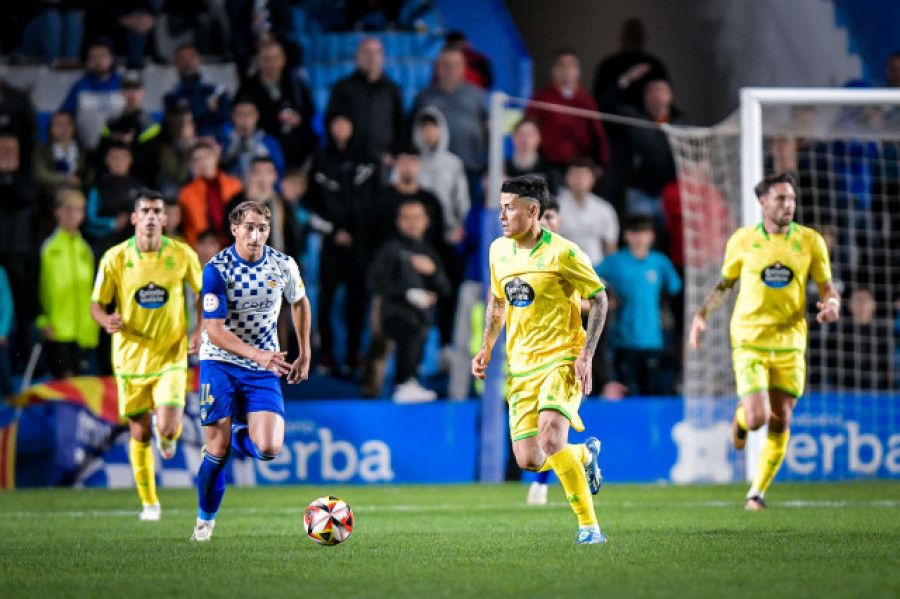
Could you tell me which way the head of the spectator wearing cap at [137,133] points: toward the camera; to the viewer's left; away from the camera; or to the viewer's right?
toward the camera

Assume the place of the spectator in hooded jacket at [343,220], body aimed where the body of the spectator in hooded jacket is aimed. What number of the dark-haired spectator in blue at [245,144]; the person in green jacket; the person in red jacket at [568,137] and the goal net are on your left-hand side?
2

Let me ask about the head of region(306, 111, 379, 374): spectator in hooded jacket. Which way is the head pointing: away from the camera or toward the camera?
toward the camera

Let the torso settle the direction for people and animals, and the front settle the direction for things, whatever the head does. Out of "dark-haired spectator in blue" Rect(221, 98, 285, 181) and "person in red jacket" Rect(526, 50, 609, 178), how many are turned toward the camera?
2

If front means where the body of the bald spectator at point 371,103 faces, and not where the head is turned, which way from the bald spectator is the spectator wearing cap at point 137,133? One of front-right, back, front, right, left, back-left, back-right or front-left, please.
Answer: right

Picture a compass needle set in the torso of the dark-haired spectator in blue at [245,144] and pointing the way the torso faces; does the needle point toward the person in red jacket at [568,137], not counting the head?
no

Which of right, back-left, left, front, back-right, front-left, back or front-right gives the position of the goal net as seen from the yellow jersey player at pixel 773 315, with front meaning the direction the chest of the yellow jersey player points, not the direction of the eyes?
back

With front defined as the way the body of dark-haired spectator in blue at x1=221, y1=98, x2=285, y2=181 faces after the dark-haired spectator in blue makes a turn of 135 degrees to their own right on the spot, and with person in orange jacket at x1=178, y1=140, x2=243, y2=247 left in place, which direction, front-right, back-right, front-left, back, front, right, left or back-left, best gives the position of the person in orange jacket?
left

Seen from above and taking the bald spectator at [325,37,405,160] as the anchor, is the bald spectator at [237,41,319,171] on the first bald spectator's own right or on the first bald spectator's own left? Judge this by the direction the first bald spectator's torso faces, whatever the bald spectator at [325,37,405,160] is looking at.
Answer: on the first bald spectator's own right

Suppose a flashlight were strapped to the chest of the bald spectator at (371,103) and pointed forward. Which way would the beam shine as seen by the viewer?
toward the camera

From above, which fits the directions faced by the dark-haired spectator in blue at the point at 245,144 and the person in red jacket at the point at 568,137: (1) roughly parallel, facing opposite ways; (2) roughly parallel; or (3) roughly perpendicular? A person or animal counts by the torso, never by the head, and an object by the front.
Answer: roughly parallel

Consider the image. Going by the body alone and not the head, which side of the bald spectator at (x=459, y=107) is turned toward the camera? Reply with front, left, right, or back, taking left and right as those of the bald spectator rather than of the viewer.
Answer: front

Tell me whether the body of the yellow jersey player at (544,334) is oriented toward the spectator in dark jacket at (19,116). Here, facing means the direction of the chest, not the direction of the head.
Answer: no

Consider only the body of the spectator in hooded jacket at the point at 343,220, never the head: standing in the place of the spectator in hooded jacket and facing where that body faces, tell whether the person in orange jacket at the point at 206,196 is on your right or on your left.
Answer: on your right

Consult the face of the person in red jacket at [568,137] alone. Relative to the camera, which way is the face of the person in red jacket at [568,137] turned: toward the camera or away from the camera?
toward the camera

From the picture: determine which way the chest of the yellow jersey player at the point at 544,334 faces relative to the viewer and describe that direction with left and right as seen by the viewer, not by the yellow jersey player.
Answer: facing the viewer and to the left of the viewer

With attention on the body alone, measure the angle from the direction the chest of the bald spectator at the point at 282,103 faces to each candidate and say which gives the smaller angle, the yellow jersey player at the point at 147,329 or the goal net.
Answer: the yellow jersey player

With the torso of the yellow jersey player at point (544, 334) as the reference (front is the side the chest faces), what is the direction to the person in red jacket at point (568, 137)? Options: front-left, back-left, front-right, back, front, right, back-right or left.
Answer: back-right

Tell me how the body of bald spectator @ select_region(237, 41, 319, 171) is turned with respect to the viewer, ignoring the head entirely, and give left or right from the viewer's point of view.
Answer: facing the viewer

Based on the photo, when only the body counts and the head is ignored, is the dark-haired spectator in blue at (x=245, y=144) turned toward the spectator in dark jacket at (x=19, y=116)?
no

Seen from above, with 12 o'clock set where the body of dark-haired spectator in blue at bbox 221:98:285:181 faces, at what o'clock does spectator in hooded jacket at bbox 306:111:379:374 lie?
The spectator in hooded jacket is roughly at 10 o'clock from the dark-haired spectator in blue.

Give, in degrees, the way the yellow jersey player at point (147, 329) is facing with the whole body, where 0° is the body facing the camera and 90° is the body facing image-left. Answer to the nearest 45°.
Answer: approximately 0°
